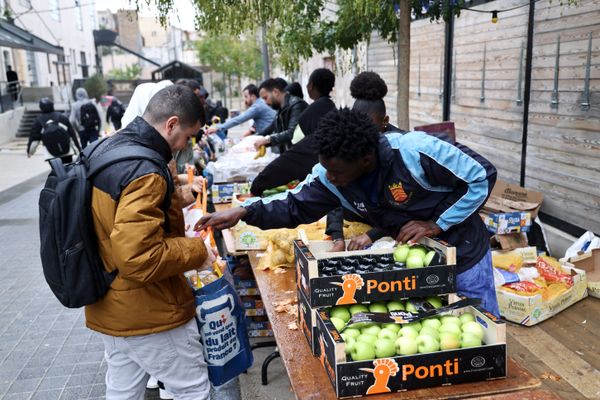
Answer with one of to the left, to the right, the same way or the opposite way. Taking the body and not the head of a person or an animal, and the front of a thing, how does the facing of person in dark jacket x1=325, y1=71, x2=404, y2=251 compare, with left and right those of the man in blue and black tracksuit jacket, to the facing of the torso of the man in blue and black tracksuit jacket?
the same way

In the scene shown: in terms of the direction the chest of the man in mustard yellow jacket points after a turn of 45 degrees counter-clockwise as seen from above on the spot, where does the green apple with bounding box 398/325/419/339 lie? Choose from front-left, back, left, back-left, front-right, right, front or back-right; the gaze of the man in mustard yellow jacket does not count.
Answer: right

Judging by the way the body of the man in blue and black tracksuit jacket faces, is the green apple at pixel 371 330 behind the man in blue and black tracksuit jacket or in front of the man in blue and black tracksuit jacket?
in front

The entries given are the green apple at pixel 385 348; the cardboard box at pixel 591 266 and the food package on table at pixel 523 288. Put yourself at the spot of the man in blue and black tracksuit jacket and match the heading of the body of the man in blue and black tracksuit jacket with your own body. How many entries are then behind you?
2

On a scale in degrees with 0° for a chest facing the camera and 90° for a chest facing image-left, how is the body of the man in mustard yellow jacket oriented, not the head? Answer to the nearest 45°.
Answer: approximately 270°

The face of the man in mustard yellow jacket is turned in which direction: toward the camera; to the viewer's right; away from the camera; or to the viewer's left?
to the viewer's right

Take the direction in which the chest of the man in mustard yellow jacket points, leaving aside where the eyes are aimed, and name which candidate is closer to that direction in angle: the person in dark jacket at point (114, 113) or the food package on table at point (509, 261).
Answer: the food package on table

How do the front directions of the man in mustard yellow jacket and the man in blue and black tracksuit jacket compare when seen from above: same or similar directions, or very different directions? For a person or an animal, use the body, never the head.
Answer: very different directions

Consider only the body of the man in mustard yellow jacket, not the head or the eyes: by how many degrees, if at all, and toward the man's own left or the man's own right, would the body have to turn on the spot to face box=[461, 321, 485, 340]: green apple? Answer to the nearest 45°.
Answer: approximately 45° to the man's own right

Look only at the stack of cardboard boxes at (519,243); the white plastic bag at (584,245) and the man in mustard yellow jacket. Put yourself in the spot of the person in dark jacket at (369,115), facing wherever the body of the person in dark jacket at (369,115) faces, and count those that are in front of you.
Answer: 1

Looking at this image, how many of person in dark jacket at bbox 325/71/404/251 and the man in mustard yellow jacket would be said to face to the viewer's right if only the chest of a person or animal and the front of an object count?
1

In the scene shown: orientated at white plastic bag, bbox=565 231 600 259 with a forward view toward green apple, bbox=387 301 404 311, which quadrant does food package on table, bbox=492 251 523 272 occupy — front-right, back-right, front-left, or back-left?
front-right

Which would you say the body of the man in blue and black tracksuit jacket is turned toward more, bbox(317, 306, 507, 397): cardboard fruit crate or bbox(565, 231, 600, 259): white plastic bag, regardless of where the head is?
the cardboard fruit crate

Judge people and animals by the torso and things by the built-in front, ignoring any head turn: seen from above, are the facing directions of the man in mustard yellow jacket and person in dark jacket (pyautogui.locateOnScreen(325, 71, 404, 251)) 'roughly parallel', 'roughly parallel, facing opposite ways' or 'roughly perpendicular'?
roughly parallel, facing opposite ways

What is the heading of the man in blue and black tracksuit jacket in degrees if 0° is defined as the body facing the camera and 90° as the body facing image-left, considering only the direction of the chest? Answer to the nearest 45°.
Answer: approximately 45°

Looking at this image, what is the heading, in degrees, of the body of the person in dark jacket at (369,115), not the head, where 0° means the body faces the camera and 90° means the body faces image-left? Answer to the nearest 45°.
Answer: approximately 45°

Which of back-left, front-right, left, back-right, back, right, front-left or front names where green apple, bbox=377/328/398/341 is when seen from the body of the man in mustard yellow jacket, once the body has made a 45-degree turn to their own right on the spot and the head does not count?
front
